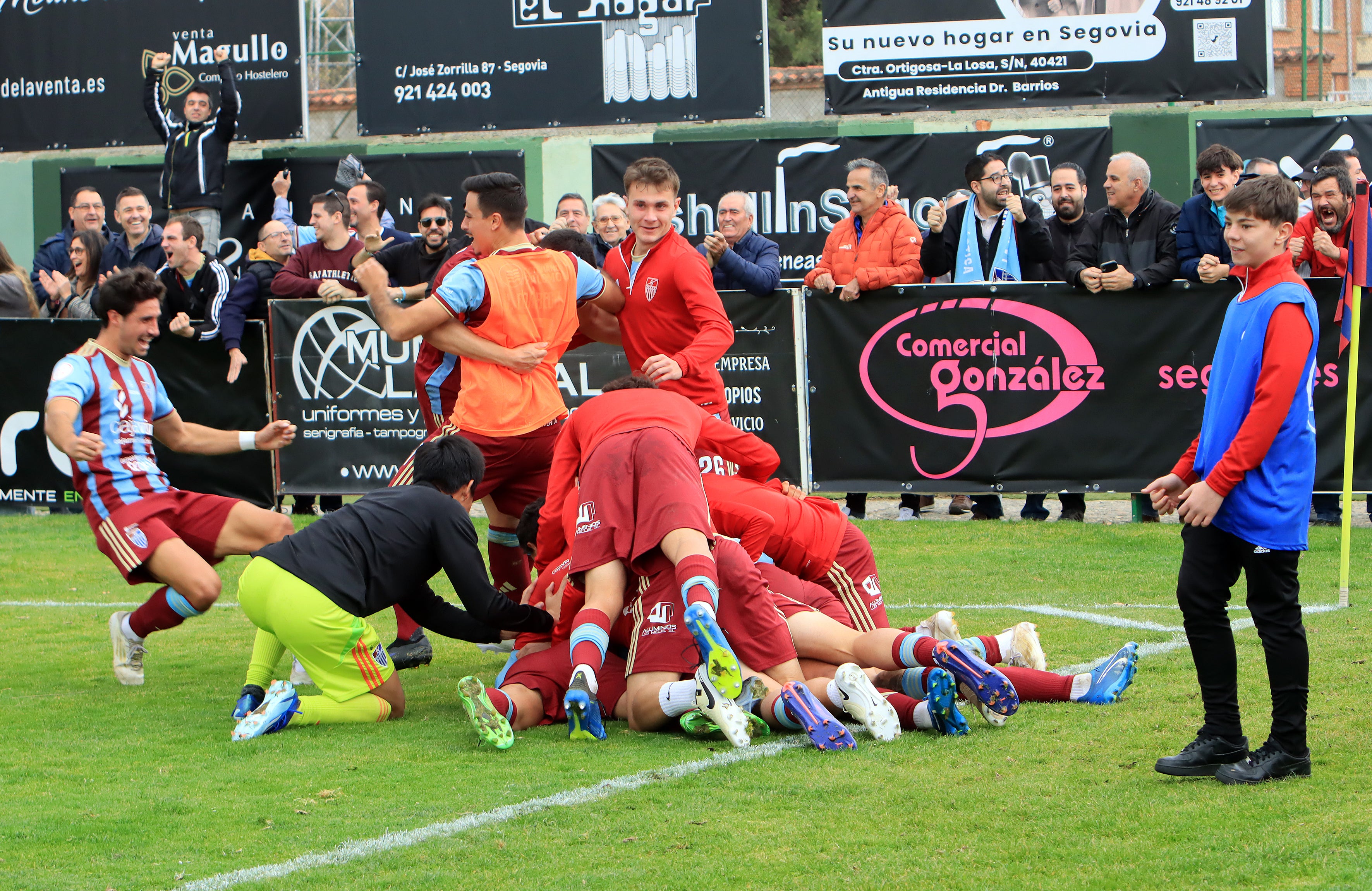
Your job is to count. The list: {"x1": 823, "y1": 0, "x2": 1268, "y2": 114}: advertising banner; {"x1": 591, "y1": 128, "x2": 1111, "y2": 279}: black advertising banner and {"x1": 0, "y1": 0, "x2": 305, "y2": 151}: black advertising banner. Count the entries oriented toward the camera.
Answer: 3

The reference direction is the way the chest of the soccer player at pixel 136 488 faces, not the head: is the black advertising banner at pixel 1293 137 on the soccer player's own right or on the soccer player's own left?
on the soccer player's own left

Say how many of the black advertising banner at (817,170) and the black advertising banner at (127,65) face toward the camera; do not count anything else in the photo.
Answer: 2

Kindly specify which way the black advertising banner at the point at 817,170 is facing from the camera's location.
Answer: facing the viewer

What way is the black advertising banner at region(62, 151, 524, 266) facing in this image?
toward the camera

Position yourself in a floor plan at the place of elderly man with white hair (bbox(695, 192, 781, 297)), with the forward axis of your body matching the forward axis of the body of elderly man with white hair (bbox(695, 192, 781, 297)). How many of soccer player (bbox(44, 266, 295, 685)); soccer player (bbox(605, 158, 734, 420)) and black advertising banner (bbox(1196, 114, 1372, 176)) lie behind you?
1

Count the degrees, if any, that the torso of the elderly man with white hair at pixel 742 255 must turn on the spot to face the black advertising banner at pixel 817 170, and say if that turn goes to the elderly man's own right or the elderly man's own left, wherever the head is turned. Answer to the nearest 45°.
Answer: approximately 135° to the elderly man's own right

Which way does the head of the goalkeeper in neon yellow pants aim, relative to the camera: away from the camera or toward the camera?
away from the camera

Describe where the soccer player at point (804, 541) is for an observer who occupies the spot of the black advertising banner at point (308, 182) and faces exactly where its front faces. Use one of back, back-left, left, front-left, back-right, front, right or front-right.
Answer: front

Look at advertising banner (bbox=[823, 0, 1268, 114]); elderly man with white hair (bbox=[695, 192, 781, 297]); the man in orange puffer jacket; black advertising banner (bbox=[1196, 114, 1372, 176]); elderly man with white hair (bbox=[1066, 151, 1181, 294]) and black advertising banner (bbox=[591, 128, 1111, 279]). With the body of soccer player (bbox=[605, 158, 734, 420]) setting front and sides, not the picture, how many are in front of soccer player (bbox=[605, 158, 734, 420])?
0
